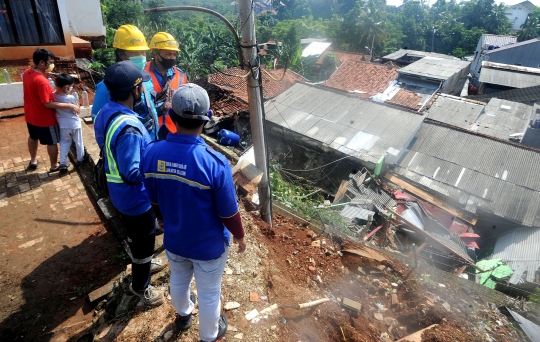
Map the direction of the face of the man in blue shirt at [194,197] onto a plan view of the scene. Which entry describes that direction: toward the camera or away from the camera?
away from the camera

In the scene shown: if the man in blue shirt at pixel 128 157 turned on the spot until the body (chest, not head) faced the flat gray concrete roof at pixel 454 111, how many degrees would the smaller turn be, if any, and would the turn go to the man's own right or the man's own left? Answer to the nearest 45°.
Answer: approximately 45° to the man's own left

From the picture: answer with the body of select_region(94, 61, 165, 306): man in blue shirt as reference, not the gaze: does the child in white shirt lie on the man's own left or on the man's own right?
on the man's own left

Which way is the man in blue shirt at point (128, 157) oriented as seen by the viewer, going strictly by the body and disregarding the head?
to the viewer's right

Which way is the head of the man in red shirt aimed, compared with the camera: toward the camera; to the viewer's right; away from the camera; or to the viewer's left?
to the viewer's right

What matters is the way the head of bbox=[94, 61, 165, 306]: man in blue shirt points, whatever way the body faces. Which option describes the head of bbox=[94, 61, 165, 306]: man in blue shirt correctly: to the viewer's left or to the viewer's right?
to the viewer's right

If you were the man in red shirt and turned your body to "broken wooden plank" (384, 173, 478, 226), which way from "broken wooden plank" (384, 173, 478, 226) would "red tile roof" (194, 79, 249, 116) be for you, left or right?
left

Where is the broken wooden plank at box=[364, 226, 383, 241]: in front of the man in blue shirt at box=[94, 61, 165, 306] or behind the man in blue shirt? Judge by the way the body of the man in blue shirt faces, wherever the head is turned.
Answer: in front

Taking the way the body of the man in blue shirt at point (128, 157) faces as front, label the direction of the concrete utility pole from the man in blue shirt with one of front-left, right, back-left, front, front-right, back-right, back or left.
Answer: front-left

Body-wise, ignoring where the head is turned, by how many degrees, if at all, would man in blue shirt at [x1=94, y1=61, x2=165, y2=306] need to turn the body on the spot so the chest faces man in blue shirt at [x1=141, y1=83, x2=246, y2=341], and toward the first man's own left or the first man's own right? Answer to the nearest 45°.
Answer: approximately 45° to the first man's own right
